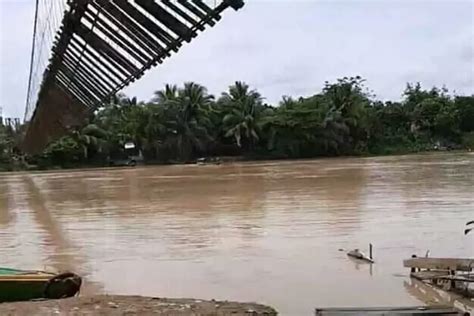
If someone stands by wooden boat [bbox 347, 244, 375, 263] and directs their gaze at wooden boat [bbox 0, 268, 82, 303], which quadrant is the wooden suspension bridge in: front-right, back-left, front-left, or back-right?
front-right

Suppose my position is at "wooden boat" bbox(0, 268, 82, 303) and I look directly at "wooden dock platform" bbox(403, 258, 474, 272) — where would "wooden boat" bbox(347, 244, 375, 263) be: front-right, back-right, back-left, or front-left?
front-left

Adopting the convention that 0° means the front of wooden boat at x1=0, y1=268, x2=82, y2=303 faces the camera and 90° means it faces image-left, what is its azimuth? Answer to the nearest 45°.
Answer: approximately 270°

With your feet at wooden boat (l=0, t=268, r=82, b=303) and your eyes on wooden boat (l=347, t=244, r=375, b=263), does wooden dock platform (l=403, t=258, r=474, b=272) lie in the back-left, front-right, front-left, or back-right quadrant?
front-right

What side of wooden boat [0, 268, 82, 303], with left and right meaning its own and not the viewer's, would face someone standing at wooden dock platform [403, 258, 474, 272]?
front

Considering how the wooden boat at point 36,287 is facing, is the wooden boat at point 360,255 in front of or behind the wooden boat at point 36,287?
in front
